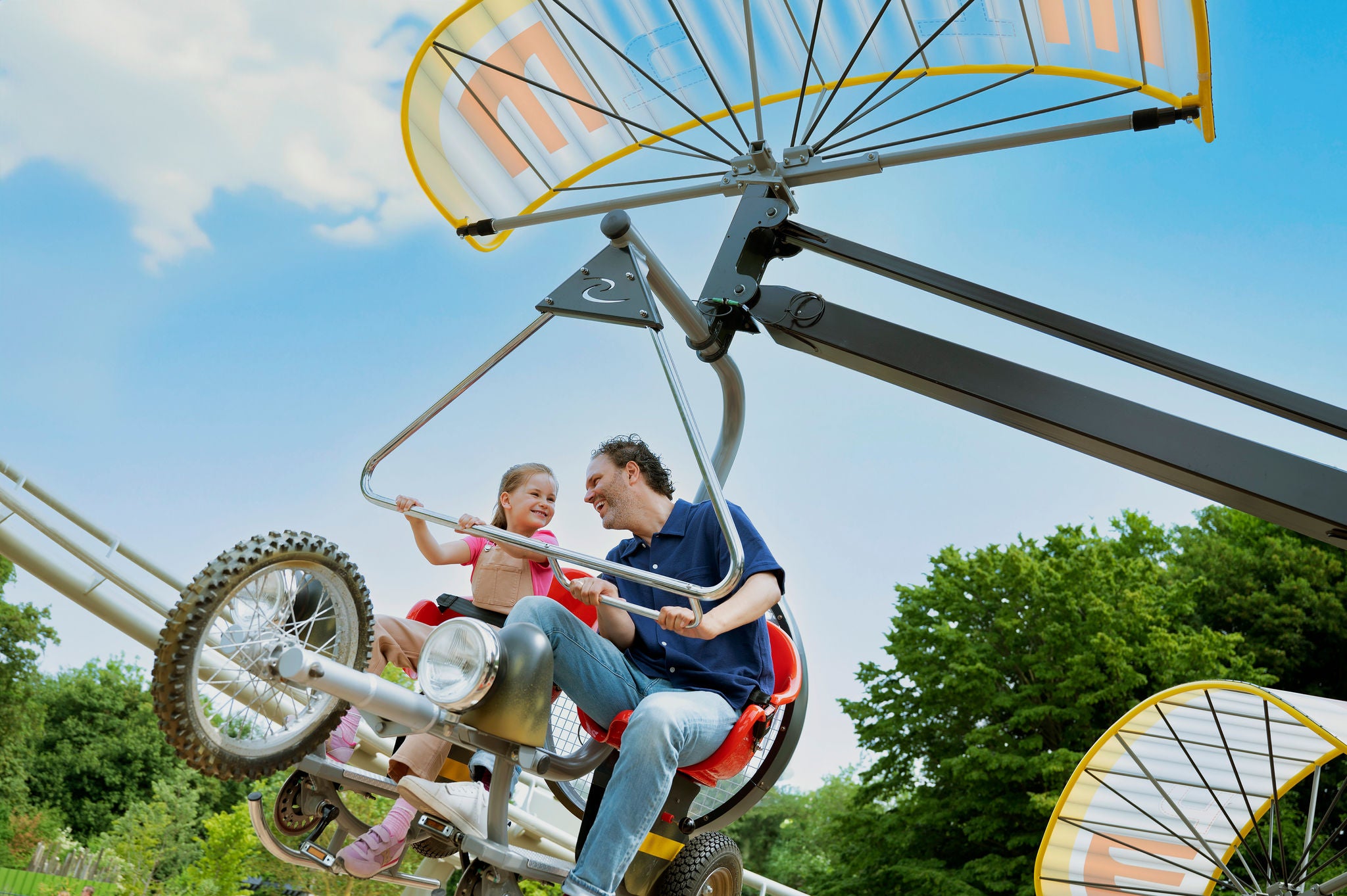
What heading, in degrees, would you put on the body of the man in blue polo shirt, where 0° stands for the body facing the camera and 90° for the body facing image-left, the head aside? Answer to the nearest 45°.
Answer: approximately 45°

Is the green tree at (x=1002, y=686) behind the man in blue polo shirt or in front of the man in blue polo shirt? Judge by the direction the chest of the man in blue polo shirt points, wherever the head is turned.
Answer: behind

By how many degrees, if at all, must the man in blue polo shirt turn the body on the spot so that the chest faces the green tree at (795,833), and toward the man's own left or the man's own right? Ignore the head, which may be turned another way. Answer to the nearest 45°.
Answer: approximately 135° to the man's own right

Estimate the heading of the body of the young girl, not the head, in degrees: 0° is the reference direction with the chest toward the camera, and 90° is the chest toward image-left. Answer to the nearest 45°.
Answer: approximately 45°

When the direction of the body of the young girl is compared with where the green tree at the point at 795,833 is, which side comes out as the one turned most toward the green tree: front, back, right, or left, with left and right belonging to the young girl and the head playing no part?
back

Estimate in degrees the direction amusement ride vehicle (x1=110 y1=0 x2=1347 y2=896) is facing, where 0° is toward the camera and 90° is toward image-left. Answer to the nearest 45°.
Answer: approximately 45°

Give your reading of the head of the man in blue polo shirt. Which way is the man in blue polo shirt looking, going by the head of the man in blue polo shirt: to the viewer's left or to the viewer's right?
to the viewer's left

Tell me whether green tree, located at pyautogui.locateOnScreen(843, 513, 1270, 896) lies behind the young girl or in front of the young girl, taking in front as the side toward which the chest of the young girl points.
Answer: behind
